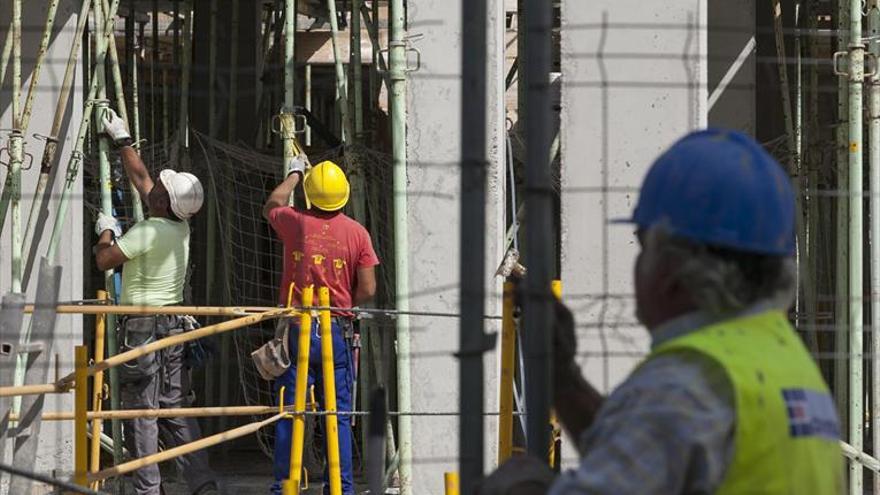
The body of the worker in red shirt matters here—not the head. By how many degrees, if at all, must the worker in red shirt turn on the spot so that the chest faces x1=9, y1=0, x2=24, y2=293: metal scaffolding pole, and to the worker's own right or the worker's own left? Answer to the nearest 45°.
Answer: approximately 90° to the worker's own left

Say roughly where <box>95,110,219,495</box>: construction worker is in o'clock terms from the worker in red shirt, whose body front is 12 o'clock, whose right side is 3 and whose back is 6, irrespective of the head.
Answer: The construction worker is roughly at 9 o'clock from the worker in red shirt.

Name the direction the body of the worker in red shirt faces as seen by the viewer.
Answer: away from the camera

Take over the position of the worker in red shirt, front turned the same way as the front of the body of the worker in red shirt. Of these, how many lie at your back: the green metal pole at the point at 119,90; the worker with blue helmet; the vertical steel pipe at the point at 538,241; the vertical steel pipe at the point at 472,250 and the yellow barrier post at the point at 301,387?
4

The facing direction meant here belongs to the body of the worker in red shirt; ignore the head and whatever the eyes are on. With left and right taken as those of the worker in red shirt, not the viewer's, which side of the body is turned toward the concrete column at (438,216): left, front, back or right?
right

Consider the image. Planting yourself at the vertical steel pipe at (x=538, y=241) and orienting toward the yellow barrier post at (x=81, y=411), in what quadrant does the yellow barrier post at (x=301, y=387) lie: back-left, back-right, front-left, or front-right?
front-right

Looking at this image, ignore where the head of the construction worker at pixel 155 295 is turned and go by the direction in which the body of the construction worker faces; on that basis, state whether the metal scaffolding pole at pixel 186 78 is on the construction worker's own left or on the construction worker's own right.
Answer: on the construction worker's own right

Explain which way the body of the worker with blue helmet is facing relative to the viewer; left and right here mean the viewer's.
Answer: facing away from the viewer and to the left of the viewer

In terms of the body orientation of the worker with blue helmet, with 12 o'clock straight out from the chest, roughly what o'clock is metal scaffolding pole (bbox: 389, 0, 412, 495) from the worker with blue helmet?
The metal scaffolding pole is roughly at 1 o'clock from the worker with blue helmet.

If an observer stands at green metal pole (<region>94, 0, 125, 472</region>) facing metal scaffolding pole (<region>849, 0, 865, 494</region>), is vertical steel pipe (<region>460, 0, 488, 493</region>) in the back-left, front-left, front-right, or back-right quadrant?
front-right

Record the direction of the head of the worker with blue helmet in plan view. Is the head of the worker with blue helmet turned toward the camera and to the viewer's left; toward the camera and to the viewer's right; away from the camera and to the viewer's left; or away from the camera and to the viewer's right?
away from the camera and to the viewer's left

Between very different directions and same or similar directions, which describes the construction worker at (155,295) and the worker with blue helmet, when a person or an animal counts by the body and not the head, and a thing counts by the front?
same or similar directions
